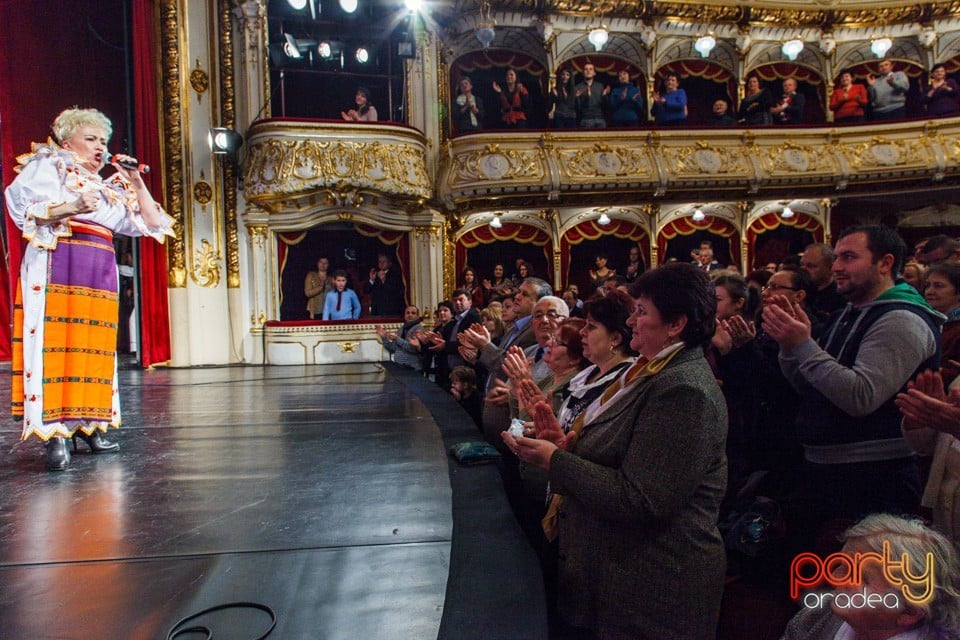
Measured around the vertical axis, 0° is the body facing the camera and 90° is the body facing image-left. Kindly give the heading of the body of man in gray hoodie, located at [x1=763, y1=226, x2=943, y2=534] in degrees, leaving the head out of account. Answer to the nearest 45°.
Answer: approximately 90°

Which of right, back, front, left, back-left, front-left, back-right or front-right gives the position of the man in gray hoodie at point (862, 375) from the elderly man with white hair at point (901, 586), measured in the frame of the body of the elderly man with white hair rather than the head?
right

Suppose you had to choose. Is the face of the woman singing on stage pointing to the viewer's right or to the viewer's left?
to the viewer's right

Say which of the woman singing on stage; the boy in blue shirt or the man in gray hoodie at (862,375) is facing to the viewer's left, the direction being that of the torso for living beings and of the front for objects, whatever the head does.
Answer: the man in gray hoodie

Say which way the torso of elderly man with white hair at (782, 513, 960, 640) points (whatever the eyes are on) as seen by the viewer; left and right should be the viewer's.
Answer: facing to the left of the viewer

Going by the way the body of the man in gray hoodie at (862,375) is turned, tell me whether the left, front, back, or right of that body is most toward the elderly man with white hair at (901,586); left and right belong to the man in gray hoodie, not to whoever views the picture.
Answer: left

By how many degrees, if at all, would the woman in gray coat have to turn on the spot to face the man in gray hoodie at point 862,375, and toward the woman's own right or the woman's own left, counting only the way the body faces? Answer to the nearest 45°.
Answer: approximately 135° to the woman's own right

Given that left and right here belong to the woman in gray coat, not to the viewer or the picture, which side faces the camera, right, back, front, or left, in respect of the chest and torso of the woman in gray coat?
left

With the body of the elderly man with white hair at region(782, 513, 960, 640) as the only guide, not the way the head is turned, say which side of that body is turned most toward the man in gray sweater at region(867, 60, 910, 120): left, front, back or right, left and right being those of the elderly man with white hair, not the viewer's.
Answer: right

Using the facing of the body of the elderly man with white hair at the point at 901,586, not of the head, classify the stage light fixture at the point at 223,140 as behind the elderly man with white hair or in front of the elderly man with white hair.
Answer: in front

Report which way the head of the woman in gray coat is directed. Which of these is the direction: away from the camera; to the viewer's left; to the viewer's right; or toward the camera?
to the viewer's left

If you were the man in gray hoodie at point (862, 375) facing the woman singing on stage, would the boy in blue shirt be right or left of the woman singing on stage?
right

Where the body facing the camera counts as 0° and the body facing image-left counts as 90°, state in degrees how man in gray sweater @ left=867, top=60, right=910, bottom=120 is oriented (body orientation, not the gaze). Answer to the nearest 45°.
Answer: approximately 45°

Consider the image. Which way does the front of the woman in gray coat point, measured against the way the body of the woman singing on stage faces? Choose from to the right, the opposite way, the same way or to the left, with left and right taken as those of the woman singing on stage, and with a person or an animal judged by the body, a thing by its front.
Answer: the opposite way

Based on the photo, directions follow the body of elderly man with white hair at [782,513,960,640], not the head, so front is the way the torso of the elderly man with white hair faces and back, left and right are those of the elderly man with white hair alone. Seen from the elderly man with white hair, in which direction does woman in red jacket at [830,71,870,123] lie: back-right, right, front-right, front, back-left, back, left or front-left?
right

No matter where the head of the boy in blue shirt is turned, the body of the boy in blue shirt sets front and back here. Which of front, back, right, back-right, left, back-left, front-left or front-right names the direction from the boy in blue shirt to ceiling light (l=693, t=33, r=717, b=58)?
left
